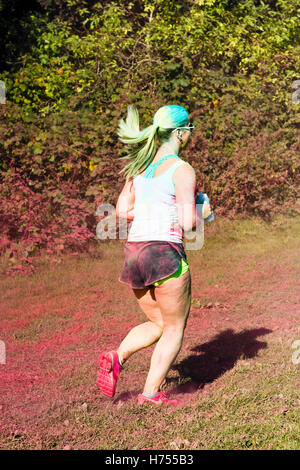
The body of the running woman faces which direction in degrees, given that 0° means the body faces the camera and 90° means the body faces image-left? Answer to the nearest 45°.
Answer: approximately 225°

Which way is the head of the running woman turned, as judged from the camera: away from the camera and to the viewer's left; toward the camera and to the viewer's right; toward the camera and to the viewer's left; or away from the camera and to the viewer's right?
away from the camera and to the viewer's right
